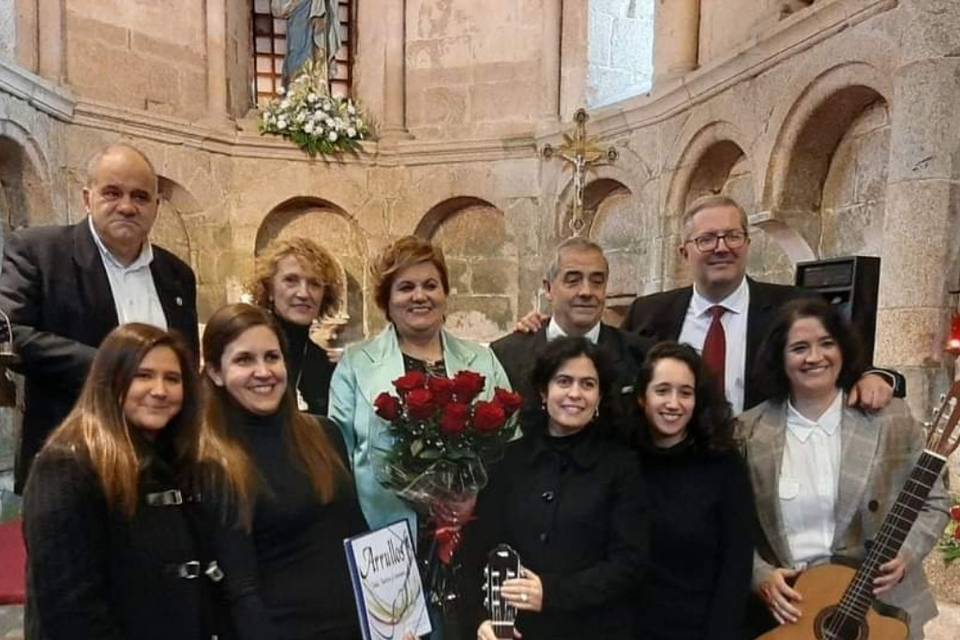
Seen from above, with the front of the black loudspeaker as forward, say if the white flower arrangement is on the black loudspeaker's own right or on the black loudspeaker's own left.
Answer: on the black loudspeaker's own right

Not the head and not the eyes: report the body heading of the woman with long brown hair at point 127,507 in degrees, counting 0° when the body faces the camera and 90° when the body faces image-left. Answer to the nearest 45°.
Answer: approximately 315°

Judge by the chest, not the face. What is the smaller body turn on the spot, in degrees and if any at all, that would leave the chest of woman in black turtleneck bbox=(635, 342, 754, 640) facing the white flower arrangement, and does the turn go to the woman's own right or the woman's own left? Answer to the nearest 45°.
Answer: approximately 90° to the woman's own right

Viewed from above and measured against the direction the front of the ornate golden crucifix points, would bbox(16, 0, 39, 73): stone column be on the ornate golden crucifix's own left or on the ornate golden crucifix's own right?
on the ornate golden crucifix's own right

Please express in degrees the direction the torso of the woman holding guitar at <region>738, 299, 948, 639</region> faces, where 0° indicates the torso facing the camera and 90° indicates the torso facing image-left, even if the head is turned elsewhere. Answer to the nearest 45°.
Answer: approximately 0°

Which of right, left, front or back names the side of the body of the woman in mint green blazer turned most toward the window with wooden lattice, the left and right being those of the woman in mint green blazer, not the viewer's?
back

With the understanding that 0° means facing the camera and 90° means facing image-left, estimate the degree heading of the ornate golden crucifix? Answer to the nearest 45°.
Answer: approximately 0°
